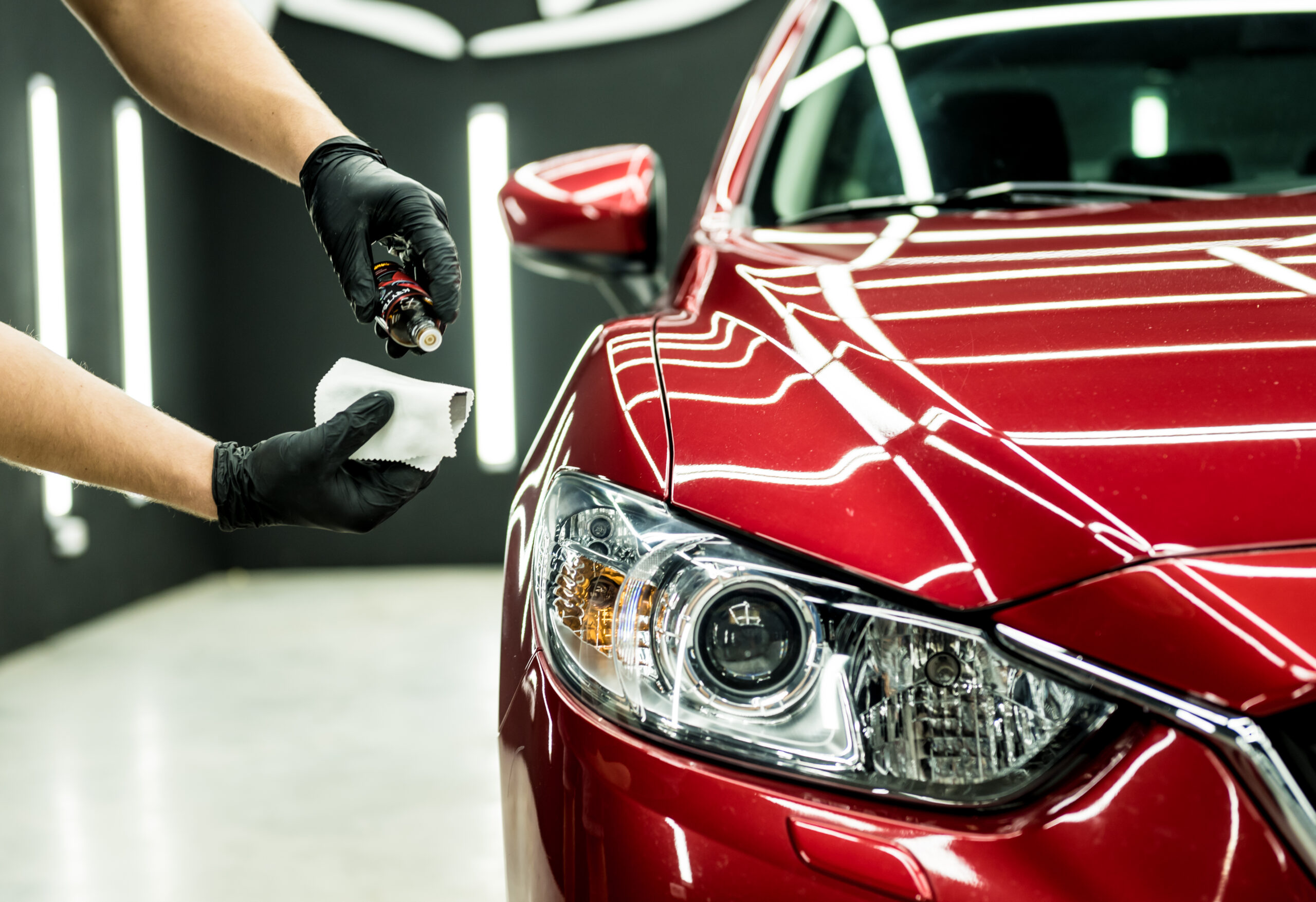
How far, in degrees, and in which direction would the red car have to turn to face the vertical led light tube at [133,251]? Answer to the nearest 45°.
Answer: approximately 135° to its right

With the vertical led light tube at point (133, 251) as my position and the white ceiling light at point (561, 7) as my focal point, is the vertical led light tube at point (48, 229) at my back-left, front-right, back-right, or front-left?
back-right

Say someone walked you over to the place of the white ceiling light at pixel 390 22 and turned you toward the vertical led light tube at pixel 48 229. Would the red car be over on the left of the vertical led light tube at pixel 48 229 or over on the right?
left

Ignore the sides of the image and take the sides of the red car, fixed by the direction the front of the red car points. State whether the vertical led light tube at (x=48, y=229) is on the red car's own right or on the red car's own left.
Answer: on the red car's own right

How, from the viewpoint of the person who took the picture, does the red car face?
facing the viewer

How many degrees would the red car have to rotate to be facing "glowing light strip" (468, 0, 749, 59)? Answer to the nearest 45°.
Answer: approximately 180°
